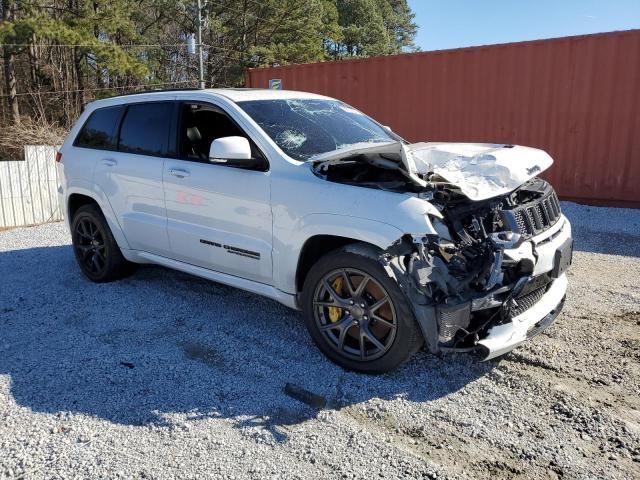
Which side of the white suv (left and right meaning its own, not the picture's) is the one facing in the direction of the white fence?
back

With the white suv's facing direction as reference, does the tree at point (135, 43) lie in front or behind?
behind

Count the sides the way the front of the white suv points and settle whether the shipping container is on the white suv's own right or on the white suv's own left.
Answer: on the white suv's own left

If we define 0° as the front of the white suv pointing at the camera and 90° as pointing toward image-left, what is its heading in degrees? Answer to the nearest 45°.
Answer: approximately 315°
